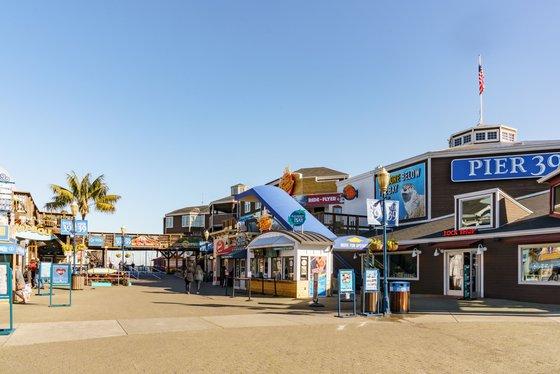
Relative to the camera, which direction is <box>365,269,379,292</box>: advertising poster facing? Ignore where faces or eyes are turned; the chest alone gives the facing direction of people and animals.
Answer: toward the camera

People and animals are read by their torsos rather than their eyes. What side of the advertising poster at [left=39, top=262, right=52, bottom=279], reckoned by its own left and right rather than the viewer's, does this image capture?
front

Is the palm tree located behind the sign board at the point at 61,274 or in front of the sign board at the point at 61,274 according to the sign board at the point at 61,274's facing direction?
behind

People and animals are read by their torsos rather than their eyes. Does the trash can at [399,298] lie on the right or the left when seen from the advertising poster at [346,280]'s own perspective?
on its left

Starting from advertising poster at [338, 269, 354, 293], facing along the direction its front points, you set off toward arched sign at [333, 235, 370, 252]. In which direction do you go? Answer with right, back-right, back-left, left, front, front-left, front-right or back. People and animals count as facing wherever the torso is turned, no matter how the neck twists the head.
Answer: back

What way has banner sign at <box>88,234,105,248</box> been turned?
toward the camera

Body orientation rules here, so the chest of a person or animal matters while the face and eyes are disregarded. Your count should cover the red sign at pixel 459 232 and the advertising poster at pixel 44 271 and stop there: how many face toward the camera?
2

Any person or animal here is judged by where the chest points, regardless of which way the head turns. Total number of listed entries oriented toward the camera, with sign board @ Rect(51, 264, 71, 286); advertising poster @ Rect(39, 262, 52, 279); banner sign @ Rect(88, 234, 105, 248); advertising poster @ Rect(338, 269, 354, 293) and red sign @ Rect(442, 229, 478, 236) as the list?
5

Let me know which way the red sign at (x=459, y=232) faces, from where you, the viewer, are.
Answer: facing the viewer

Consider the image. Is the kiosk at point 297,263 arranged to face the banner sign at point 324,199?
no

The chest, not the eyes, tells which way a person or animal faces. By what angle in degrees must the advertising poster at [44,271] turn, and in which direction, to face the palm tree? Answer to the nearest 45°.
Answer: approximately 180°

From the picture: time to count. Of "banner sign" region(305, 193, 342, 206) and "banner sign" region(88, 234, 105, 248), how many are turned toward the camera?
2

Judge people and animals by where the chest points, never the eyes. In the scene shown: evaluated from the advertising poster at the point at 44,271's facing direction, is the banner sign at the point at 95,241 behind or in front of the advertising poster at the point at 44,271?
behind
